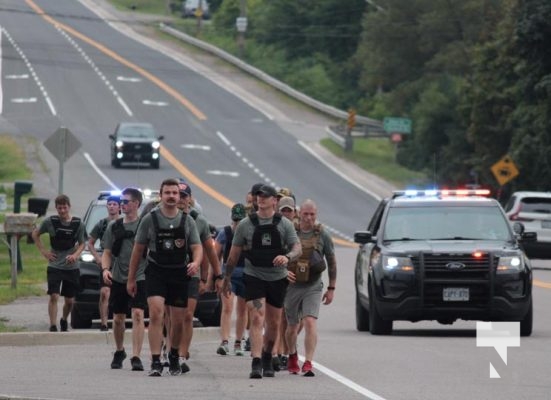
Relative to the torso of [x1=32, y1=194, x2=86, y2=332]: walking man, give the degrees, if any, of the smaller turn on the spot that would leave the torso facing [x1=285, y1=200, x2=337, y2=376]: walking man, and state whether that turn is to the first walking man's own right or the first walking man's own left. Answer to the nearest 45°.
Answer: approximately 45° to the first walking man's own left

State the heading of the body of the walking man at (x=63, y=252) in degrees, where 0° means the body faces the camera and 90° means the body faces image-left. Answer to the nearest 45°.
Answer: approximately 0°

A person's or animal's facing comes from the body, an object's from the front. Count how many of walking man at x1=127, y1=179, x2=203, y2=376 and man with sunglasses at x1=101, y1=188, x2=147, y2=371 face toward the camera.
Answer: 2

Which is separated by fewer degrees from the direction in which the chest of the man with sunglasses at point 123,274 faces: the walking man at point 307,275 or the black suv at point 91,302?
the walking man

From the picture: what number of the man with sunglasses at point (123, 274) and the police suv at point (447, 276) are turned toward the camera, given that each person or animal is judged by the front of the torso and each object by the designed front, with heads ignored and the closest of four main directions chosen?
2
